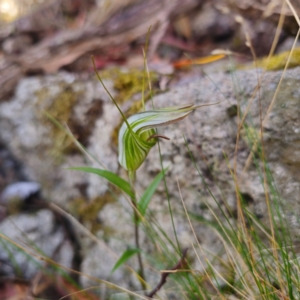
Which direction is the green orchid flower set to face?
to the viewer's right
